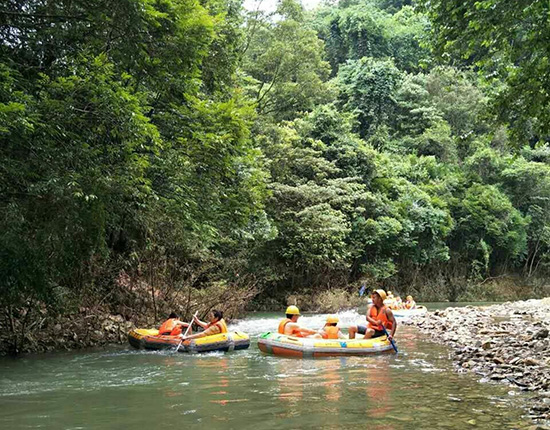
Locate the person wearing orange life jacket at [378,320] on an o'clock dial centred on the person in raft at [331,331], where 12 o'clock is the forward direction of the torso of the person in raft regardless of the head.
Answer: The person wearing orange life jacket is roughly at 8 o'clock from the person in raft.

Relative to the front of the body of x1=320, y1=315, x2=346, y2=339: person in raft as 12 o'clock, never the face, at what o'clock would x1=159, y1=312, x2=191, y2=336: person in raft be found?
x1=159, y1=312, x2=191, y2=336: person in raft is roughly at 9 o'clock from x1=320, y1=315, x2=346, y2=339: person in raft.

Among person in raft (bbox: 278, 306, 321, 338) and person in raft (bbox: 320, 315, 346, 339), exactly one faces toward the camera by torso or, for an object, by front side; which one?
person in raft (bbox: 320, 315, 346, 339)

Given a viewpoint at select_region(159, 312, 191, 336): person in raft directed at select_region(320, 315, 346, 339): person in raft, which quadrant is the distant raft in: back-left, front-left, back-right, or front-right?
front-left

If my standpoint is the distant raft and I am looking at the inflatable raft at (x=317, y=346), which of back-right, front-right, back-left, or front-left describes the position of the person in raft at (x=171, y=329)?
front-right
